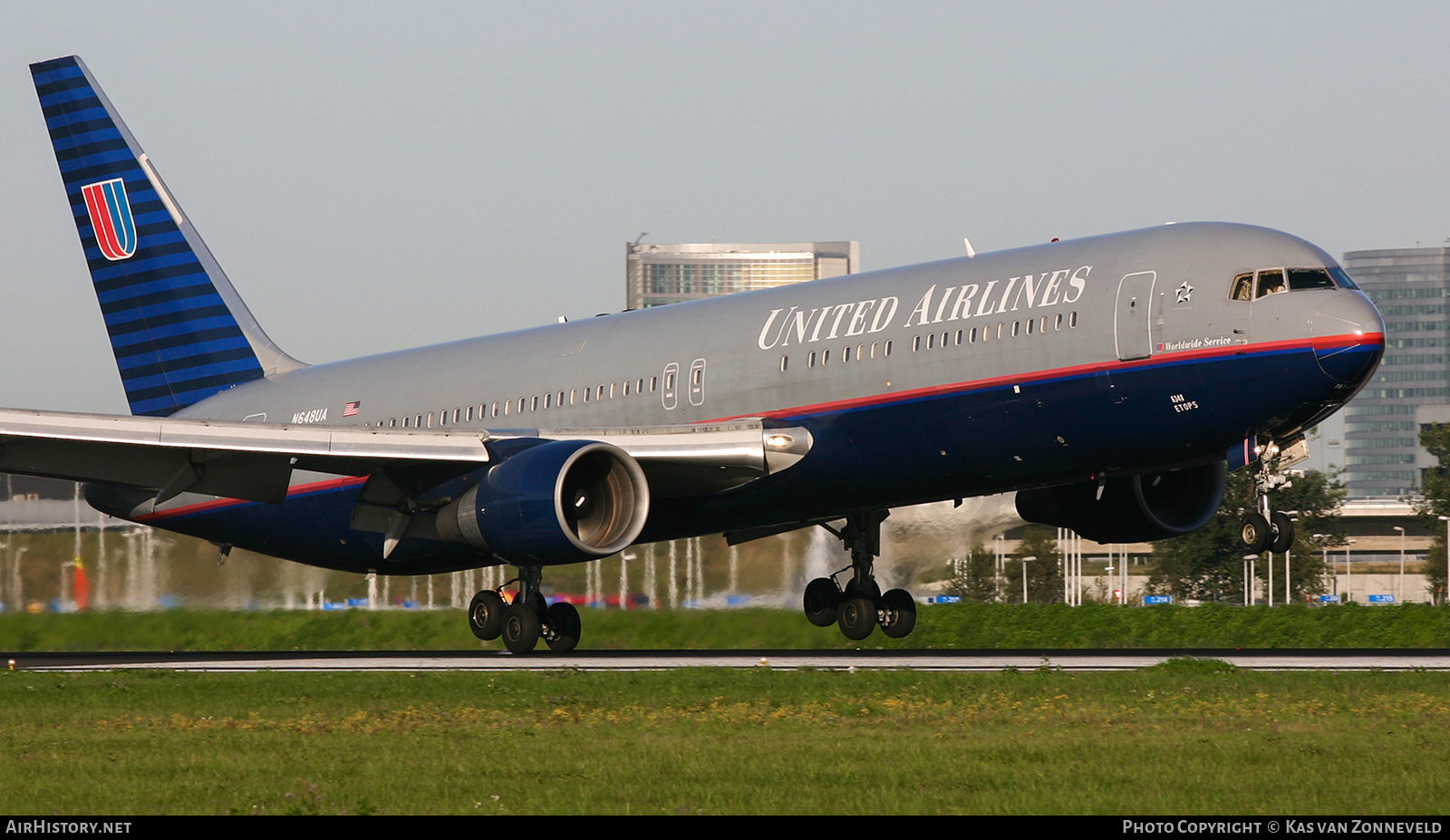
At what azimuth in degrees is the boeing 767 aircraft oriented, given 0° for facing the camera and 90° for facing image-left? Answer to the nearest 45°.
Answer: approximately 315°
